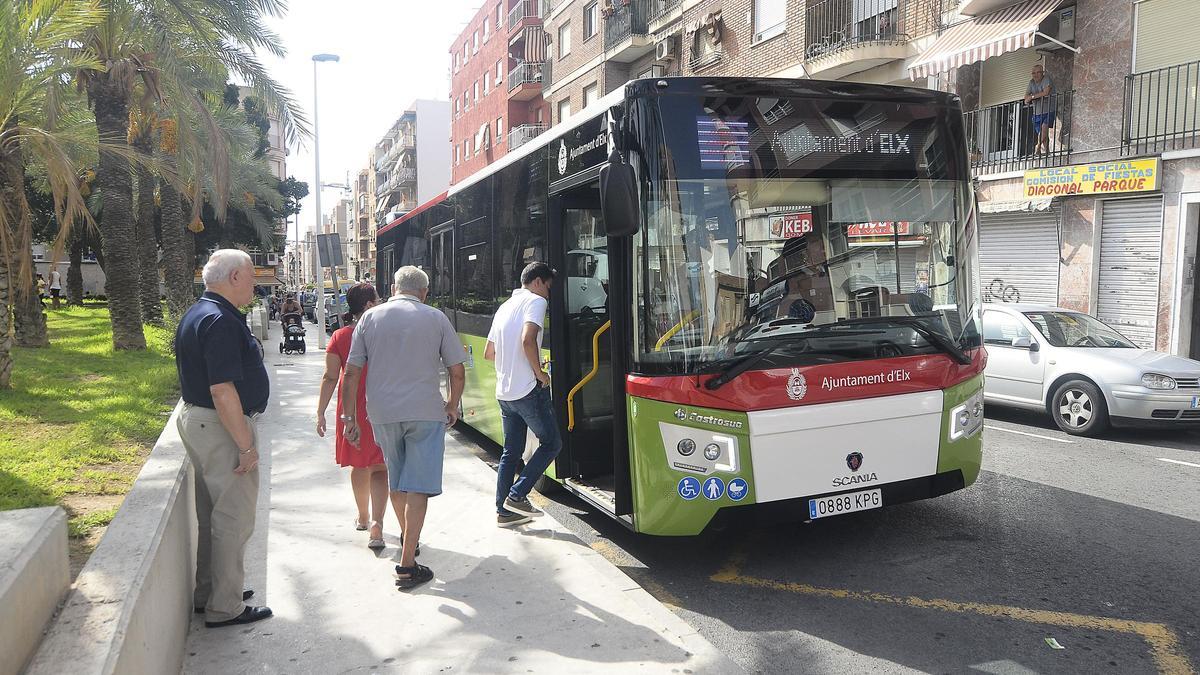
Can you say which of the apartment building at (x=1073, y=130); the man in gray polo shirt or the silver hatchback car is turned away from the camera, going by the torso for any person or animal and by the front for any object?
the man in gray polo shirt

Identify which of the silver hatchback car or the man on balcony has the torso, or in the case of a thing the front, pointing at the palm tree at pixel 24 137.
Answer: the man on balcony

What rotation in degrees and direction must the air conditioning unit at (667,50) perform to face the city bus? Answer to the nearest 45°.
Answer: approximately 45° to its left

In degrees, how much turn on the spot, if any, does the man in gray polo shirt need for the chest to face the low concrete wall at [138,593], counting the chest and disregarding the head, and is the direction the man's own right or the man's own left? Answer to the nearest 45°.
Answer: approximately 135° to the man's own left

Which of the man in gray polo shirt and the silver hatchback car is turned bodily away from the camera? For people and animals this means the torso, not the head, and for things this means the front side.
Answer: the man in gray polo shirt

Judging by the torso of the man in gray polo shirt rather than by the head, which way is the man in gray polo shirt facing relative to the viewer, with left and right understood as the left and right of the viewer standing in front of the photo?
facing away from the viewer

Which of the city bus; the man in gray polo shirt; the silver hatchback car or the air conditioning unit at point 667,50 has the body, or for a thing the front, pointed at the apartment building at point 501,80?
the man in gray polo shirt

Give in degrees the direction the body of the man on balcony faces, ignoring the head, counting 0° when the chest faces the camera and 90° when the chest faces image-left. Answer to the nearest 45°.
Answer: approximately 45°

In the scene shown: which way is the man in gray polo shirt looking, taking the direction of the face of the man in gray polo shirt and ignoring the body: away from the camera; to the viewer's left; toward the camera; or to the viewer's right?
away from the camera

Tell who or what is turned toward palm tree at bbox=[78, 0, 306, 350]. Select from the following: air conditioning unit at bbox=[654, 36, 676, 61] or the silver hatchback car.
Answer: the air conditioning unit

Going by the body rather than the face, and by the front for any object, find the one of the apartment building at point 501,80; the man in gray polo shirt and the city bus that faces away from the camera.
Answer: the man in gray polo shirt

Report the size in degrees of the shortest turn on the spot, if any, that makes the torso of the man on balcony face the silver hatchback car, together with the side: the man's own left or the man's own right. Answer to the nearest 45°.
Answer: approximately 45° to the man's own left
